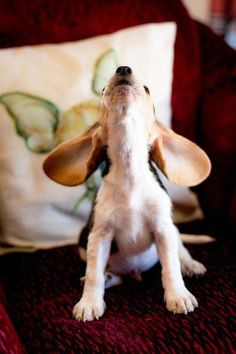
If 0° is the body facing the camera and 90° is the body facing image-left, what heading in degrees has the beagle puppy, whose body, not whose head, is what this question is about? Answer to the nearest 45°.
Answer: approximately 0°
